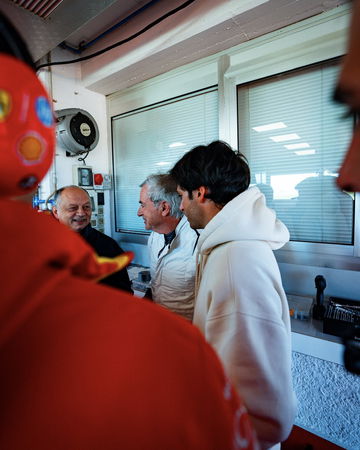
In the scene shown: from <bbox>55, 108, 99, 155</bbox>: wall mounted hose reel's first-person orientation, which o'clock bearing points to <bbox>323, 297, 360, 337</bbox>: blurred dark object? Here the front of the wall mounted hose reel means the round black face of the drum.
The blurred dark object is roughly at 12 o'clock from the wall mounted hose reel.

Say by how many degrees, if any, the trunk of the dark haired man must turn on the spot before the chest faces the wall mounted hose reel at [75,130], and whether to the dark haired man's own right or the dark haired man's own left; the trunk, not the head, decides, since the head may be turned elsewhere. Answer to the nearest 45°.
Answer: approximately 45° to the dark haired man's own right

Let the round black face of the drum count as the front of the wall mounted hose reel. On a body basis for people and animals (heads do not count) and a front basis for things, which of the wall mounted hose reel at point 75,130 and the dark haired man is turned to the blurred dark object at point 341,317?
the wall mounted hose reel

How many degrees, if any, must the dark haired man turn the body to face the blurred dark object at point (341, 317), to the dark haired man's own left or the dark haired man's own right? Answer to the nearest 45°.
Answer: approximately 135° to the dark haired man's own right

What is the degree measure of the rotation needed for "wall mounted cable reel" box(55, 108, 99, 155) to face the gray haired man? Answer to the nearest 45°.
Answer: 0° — it already faces them

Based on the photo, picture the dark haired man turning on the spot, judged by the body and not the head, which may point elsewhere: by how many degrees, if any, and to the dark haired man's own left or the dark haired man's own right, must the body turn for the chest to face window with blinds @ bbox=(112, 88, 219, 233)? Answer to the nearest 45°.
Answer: approximately 45° to the dark haired man's own right

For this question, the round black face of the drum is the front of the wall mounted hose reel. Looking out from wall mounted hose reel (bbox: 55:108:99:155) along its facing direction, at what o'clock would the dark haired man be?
The dark haired man is roughly at 1 o'clock from the wall mounted hose reel.

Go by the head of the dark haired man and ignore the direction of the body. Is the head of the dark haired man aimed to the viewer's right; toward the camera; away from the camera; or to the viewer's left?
to the viewer's left

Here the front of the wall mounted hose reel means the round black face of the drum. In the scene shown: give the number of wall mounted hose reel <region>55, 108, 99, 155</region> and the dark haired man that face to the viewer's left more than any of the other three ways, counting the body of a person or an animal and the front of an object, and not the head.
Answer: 1

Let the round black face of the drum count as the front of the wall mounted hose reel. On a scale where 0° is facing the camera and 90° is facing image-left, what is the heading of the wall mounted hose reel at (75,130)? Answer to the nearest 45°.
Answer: approximately 315°

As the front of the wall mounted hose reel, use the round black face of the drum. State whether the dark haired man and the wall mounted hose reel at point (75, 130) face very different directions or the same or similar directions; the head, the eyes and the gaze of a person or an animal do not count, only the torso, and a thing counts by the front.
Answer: very different directions

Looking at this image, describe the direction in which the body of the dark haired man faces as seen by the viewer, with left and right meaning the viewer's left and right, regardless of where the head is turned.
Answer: facing to the left of the viewer
